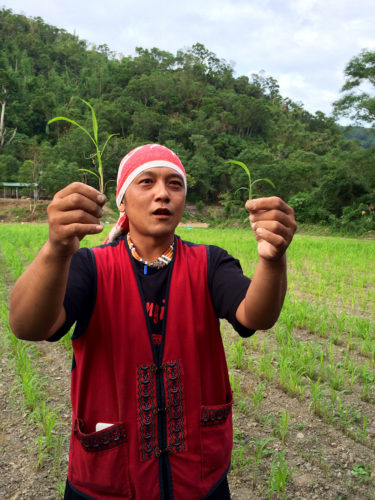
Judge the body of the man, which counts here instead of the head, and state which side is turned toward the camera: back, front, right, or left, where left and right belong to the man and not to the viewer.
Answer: front

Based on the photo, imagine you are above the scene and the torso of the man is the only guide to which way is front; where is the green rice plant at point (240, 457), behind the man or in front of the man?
behind

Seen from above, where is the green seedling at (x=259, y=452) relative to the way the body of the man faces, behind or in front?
behind

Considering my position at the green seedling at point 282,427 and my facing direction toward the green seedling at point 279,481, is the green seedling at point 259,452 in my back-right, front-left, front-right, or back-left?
front-right

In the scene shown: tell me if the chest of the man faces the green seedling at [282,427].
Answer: no

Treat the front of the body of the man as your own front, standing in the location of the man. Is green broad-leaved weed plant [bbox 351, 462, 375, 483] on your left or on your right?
on your left

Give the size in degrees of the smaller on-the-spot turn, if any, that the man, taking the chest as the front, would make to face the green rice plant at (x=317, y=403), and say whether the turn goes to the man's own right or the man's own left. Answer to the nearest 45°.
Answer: approximately 135° to the man's own left

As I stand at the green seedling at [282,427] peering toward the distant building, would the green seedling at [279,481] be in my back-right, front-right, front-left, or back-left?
back-left

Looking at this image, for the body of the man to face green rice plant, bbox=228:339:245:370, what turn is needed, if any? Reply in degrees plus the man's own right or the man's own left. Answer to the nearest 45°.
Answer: approximately 180°

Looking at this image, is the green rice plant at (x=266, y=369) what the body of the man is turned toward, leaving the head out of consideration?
no

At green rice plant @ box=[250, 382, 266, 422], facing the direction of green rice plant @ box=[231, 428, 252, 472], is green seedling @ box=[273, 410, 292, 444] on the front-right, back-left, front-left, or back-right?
front-left
